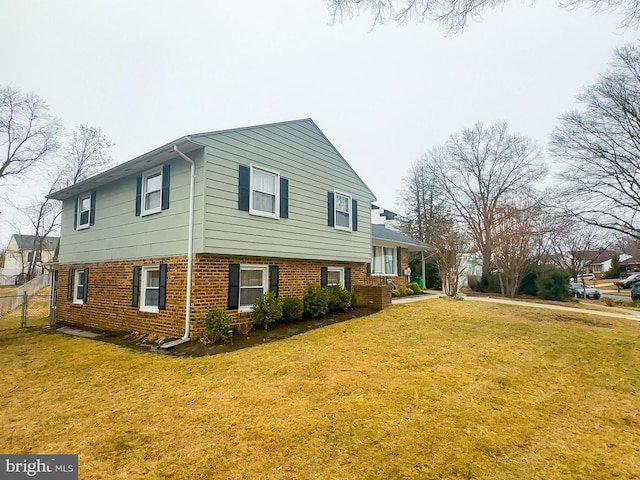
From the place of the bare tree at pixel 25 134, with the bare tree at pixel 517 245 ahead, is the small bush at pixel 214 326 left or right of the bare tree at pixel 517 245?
right

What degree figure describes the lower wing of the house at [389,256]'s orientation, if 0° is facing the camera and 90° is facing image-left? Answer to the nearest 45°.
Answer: approximately 315°

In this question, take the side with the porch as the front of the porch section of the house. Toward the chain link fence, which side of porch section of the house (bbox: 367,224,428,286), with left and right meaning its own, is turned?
right

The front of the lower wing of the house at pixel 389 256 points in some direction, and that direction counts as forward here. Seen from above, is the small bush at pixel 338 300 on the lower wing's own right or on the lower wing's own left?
on the lower wing's own right

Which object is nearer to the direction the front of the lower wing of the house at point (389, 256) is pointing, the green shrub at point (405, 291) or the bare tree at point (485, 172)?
the green shrub

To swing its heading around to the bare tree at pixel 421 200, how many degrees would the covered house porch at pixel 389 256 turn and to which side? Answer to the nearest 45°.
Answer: approximately 135° to its left

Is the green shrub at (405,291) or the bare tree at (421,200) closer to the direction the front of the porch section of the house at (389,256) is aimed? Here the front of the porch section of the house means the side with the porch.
the green shrub

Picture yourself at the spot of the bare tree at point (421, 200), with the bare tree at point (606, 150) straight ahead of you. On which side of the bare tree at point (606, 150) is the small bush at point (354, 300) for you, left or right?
right

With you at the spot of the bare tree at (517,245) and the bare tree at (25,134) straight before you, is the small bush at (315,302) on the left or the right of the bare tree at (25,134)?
left

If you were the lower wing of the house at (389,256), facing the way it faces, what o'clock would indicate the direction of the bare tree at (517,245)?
The bare tree is roughly at 10 o'clock from the lower wing of the house.
